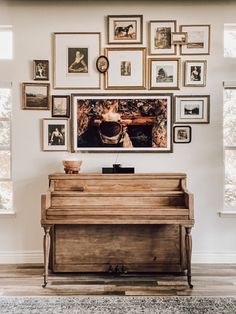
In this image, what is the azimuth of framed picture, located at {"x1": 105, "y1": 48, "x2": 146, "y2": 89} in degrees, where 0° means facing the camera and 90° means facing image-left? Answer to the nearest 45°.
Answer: approximately 0°

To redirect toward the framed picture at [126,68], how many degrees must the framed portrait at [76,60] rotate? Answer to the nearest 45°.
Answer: approximately 90° to its left

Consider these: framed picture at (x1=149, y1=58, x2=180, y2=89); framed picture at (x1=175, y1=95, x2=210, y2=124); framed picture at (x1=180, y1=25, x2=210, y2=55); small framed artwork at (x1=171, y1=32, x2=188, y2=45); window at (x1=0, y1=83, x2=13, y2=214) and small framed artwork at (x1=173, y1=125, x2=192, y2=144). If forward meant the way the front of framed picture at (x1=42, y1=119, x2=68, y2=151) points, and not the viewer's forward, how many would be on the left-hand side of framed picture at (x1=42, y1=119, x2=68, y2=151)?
5

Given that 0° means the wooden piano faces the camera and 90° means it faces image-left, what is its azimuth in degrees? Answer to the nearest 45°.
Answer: approximately 0°

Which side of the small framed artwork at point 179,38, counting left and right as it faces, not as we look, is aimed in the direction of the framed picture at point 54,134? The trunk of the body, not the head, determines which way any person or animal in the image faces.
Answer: right
